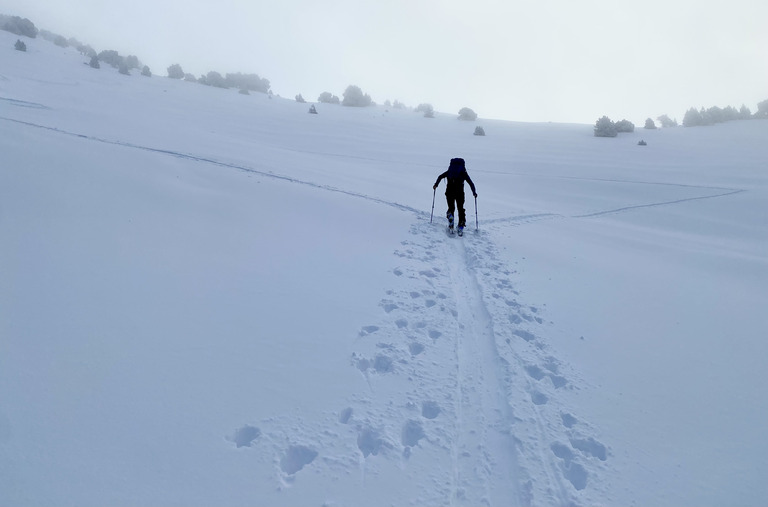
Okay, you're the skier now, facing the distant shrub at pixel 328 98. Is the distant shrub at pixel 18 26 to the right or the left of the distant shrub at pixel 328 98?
left

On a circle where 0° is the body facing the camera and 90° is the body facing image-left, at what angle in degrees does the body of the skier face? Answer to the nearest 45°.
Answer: approximately 180°

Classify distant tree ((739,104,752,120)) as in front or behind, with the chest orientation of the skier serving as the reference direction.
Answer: in front

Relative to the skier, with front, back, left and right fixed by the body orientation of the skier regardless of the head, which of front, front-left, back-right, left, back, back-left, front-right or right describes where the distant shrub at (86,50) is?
front-left

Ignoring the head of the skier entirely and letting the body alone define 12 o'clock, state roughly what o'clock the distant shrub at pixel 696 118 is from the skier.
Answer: The distant shrub is roughly at 1 o'clock from the skier.

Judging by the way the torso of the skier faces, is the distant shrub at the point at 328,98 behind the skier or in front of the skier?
in front

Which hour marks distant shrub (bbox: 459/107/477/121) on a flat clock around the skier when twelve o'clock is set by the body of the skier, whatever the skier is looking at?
The distant shrub is roughly at 12 o'clock from the skier.

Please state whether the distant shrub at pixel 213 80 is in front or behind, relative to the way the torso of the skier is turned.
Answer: in front

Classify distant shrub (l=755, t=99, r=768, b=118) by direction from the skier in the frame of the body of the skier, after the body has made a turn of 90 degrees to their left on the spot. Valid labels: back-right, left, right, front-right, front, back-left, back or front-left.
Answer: back-right

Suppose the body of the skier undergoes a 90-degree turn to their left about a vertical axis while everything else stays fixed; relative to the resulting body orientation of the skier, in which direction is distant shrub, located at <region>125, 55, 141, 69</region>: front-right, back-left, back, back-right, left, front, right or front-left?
front-right
